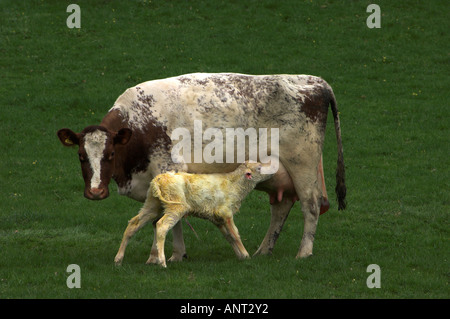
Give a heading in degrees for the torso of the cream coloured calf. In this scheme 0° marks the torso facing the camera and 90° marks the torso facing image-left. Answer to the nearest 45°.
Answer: approximately 270°

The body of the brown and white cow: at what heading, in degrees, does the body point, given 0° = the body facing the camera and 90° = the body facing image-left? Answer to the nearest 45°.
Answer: approximately 90°

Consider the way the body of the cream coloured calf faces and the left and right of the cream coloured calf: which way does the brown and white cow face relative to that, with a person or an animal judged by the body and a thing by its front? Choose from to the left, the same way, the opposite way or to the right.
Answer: the opposite way
